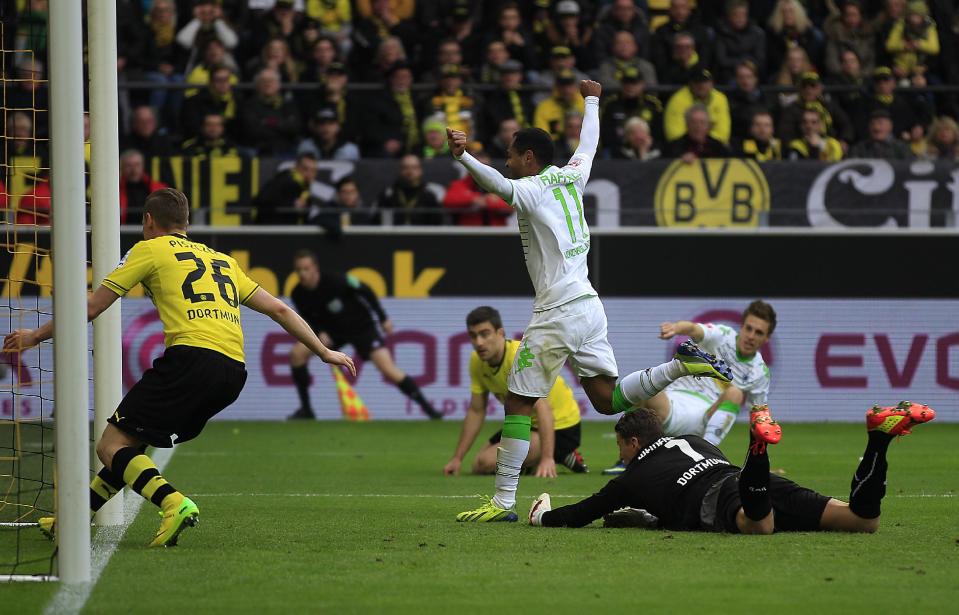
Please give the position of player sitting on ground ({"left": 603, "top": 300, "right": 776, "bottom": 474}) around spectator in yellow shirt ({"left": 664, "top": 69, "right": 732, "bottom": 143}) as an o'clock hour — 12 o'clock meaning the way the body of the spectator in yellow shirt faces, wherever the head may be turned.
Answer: The player sitting on ground is roughly at 12 o'clock from the spectator in yellow shirt.

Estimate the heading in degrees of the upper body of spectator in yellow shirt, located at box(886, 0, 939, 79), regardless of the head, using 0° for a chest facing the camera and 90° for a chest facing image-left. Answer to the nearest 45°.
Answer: approximately 0°

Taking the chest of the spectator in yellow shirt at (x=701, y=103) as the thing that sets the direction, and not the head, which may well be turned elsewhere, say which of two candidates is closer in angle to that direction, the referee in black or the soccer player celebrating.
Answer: the soccer player celebrating

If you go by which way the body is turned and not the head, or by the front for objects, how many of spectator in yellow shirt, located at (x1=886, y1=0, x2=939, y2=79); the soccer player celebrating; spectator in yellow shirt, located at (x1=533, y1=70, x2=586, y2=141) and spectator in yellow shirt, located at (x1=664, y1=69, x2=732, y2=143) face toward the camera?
3

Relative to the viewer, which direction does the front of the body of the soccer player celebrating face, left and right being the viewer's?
facing away from the viewer and to the left of the viewer

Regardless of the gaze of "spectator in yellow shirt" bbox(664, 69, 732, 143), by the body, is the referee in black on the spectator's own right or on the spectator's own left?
on the spectator's own right

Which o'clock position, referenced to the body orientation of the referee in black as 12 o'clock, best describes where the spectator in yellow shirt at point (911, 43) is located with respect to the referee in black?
The spectator in yellow shirt is roughly at 7 o'clock from the referee in black.

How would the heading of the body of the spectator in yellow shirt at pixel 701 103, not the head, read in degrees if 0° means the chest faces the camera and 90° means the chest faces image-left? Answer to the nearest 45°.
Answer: approximately 0°

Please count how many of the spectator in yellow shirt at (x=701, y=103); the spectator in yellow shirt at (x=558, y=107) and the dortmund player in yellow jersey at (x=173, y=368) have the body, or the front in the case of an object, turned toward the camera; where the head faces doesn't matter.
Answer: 2

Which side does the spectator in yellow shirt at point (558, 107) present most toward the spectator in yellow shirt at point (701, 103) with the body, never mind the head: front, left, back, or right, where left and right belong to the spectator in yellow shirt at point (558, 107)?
left

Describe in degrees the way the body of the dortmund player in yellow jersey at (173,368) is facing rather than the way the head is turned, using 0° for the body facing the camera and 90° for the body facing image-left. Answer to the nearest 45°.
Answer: approximately 135°

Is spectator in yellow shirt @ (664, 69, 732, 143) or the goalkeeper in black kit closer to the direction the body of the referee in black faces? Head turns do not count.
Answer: the goalkeeper in black kit
